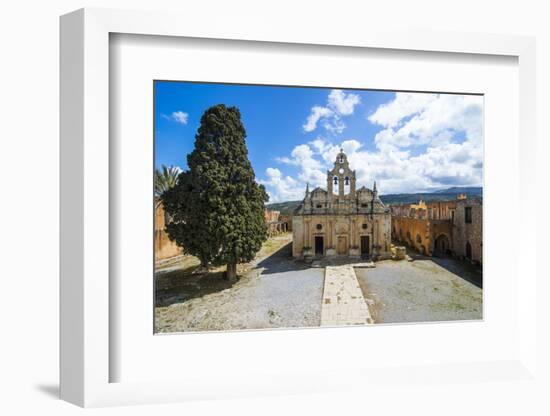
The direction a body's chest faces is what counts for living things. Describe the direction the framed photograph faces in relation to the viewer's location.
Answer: facing the viewer and to the right of the viewer
